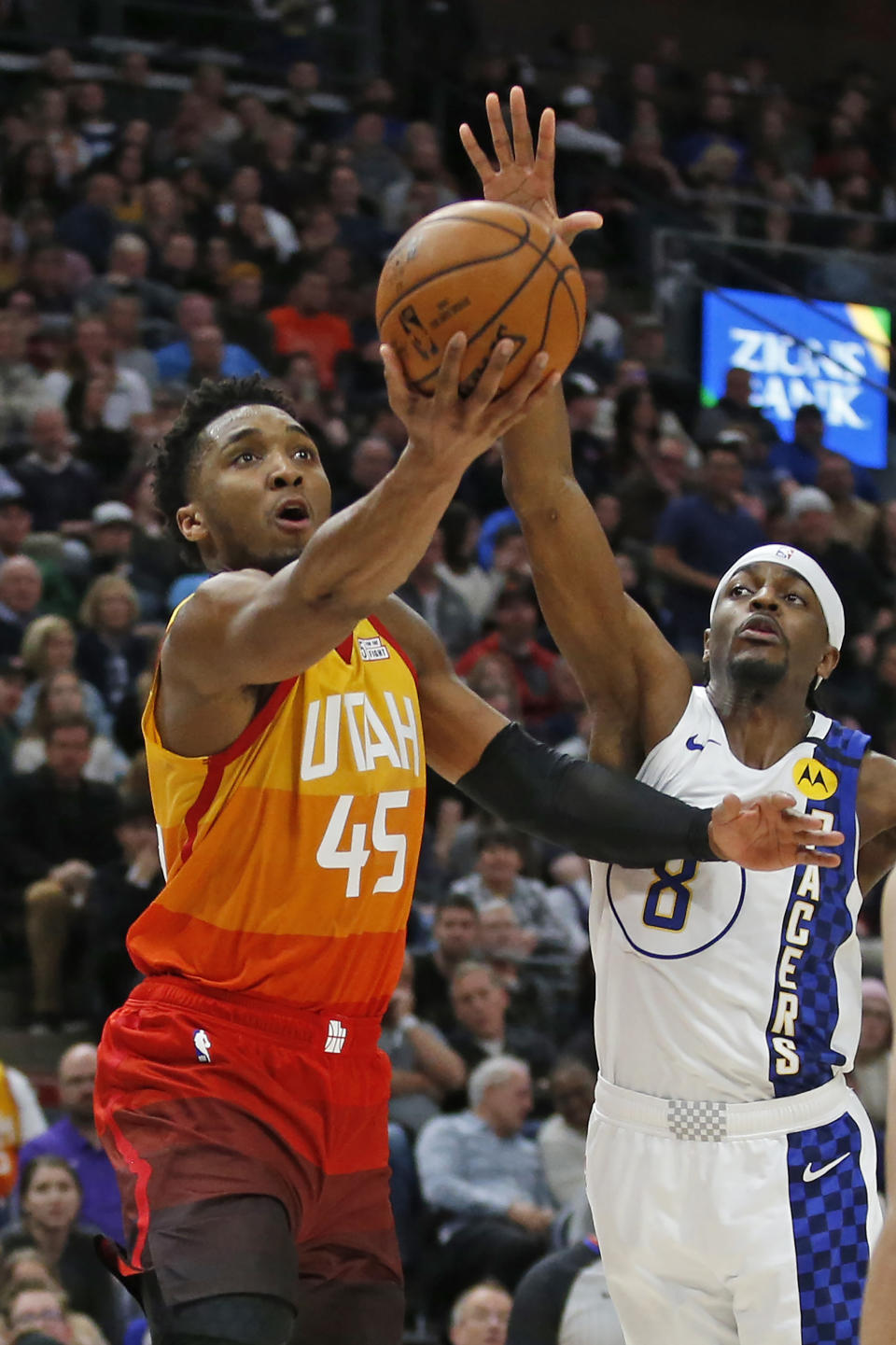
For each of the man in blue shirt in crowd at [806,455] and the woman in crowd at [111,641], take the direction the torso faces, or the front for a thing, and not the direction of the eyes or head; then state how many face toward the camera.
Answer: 2

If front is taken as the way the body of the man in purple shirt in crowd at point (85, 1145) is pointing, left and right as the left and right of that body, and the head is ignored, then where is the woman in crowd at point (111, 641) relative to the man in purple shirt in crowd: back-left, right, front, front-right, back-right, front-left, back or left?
back-left

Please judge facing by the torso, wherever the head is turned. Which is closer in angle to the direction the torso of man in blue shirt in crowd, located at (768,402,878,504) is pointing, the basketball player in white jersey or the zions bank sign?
the basketball player in white jersey

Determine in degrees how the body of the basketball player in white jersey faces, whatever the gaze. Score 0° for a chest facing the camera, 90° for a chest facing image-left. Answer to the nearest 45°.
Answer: approximately 45°

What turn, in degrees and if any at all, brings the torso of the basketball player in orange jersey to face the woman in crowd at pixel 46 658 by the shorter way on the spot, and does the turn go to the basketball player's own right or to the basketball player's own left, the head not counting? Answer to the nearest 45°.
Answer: approximately 135° to the basketball player's own left

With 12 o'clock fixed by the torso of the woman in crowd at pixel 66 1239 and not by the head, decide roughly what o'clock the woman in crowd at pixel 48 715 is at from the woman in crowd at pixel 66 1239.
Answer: the woman in crowd at pixel 48 715 is roughly at 6 o'clock from the woman in crowd at pixel 66 1239.

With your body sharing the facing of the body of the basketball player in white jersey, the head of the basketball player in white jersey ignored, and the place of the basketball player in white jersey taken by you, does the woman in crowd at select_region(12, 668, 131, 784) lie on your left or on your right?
on your right
